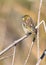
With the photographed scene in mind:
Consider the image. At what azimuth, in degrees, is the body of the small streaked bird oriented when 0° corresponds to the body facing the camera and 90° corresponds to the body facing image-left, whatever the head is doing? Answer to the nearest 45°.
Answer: approximately 90°
